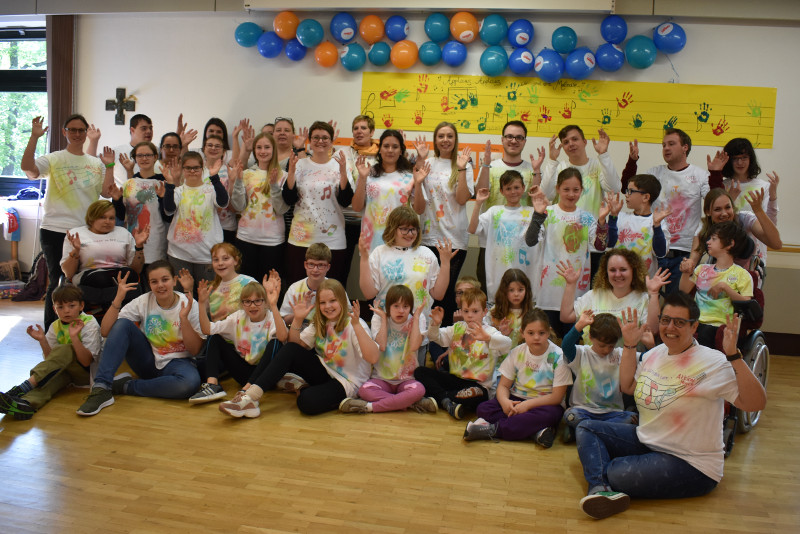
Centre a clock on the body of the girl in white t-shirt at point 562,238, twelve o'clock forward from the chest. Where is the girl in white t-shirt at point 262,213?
the girl in white t-shirt at point 262,213 is roughly at 3 o'clock from the girl in white t-shirt at point 562,238.

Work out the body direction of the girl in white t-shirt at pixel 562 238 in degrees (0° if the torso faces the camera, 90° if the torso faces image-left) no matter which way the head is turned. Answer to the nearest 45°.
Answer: approximately 0°

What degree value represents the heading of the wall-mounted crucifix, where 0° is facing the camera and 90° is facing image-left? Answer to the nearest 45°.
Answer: approximately 0°

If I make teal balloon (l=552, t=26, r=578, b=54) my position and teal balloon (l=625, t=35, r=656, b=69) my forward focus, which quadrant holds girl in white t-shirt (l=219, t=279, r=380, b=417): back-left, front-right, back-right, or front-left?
back-right

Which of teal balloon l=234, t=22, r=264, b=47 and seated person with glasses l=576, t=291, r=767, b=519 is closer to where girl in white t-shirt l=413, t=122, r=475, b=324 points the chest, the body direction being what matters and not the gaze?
the seated person with glasses

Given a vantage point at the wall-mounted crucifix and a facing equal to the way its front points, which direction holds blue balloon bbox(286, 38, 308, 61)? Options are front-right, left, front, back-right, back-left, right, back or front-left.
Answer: front-left

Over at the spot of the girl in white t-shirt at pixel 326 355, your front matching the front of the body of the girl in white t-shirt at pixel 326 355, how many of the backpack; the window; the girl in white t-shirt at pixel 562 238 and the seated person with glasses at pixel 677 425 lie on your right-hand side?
2
